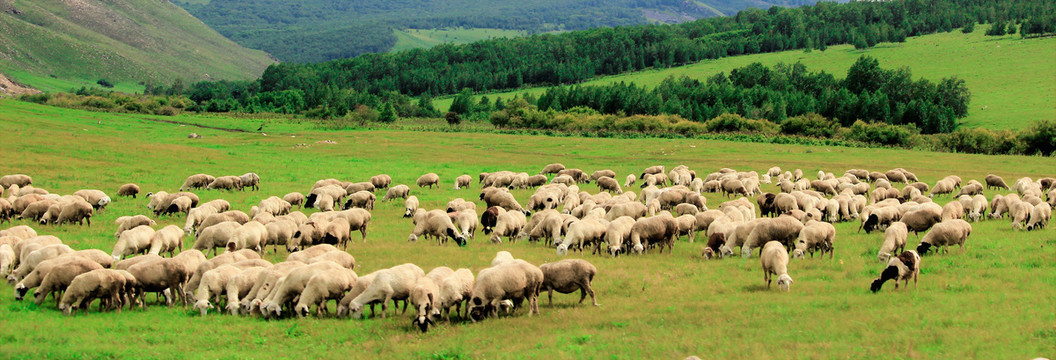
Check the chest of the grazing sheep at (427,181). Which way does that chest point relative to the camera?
to the viewer's left

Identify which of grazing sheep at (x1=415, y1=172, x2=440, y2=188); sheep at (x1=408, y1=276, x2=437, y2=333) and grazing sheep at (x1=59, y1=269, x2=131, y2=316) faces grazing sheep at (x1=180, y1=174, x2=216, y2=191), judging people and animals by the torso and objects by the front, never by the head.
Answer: grazing sheep at (x1=415, y1=172, x2=440, y2=188)

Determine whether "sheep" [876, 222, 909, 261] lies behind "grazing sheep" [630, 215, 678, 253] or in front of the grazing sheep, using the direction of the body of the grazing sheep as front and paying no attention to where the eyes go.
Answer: behind

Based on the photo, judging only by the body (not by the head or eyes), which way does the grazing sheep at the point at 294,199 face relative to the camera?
to the viewer's left

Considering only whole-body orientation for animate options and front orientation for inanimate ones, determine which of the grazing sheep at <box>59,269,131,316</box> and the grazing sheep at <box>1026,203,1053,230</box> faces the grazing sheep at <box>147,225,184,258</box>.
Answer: the grazing sheep at <box>1026,203,1053,230</box>

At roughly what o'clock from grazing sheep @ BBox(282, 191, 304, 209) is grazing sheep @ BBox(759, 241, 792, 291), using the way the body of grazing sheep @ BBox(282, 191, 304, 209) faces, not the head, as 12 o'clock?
grazing sheep @ BBox(759, 241, 792, 291) is roughly at 8 o'clock from grazing sheep @ BBox(282, 191, 304, 209).

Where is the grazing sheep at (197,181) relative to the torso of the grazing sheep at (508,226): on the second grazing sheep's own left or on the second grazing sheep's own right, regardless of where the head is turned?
on the second grazing sheep's own right

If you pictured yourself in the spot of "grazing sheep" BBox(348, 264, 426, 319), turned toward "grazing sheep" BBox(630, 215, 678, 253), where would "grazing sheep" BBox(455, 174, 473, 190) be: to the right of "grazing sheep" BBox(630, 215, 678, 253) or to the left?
left

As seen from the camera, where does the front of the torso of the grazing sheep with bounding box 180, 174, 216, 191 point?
to the viewer's left

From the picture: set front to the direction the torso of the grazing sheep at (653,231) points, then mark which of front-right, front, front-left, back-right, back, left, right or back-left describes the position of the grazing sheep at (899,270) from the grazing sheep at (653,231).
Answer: back-left

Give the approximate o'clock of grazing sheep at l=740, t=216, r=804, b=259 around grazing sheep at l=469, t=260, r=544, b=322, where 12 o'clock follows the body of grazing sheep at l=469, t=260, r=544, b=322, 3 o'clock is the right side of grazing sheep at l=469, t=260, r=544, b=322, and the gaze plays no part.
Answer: grazing sheep at l=740, t=216, r=804, b=259 is roughly at 5 o'clock from grazing sheep at l=469, t=260, r=544, b=322.
